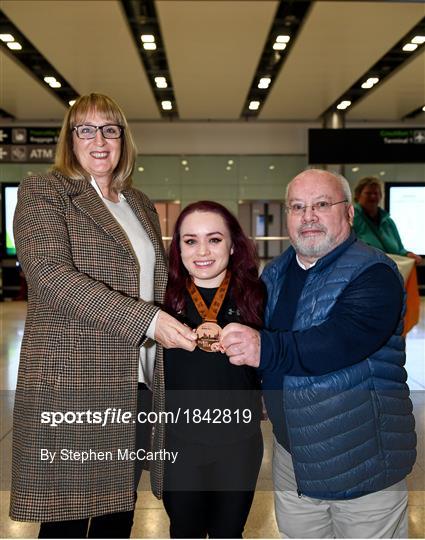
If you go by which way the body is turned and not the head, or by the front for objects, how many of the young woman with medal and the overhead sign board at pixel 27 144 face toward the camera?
2

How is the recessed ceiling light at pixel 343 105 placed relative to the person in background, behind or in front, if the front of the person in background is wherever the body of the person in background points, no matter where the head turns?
behind

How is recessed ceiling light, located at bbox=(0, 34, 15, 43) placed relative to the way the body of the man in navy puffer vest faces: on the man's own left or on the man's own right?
on the man's own right

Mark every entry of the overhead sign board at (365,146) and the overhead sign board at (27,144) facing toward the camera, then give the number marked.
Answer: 2

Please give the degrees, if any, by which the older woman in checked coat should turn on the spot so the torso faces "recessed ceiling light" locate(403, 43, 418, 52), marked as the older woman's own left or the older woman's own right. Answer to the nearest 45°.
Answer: approximately 90° to the older woman's own left

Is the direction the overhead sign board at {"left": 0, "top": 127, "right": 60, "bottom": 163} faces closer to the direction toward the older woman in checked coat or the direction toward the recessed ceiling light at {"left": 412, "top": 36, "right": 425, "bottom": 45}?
the older woman in checked coat

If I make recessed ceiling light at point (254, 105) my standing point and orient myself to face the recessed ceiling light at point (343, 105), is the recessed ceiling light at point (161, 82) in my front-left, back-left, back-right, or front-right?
back-right

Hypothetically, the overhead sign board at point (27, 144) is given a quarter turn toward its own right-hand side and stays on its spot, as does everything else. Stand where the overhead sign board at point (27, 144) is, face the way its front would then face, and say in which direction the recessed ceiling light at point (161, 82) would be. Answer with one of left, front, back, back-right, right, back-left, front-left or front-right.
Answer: back-left

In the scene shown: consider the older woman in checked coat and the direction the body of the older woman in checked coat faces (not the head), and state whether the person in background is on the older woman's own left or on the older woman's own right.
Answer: on the older woman's own left

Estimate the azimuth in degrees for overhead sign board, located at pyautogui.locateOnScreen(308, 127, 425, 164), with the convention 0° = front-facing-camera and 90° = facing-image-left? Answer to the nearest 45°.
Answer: approximately 0°
